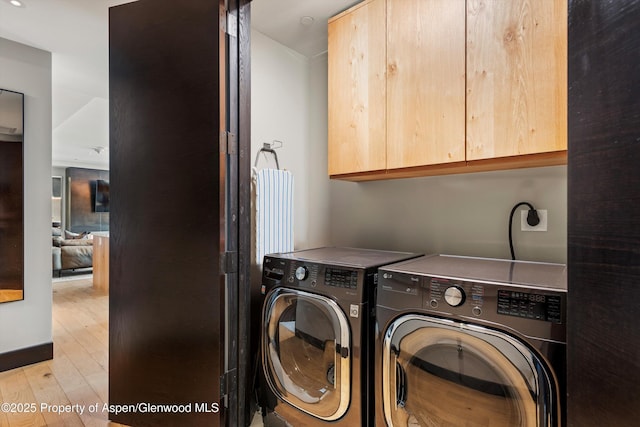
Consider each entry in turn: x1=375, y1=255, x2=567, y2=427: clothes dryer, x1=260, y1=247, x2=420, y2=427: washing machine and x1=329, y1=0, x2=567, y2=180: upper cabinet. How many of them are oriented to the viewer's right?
0

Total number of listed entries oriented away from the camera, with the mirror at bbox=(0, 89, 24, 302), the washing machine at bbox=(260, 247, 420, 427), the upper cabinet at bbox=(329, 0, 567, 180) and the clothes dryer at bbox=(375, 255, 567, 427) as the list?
0

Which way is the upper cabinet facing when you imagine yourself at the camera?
facing the viewer and to the left of the viewer

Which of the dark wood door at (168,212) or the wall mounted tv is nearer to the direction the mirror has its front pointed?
the dark wood door

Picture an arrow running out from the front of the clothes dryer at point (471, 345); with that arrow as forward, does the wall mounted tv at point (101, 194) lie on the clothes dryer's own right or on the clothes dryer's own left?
on the clothes dryer's own right

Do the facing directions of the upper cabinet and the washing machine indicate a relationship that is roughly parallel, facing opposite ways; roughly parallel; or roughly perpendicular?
roughly parallel

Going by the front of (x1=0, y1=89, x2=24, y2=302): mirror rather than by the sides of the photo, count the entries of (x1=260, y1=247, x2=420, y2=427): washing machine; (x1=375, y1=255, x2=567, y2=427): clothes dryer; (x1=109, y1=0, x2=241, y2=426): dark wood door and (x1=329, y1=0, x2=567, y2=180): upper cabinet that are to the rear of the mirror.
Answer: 0

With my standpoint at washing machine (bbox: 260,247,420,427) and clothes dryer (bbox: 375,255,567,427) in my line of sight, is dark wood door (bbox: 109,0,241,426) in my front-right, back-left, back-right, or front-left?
back-right

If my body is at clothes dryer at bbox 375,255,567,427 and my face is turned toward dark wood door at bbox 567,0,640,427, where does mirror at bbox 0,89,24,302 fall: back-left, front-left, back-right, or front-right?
back-right

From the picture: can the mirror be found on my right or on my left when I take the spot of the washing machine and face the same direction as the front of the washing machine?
on my right

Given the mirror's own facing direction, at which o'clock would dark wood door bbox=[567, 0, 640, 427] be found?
The dark wood door is roughly at 1 o'clock from the mirror.

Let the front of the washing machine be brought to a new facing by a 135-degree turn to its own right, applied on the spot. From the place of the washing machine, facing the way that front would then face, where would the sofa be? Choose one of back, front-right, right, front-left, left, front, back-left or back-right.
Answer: front-left

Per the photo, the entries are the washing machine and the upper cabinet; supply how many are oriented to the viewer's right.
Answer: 0

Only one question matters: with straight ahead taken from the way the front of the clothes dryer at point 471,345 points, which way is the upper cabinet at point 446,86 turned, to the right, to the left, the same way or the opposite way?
the same way

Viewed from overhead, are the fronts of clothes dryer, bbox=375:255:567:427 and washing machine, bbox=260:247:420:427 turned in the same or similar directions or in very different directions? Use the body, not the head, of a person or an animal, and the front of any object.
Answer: same or similar directions
